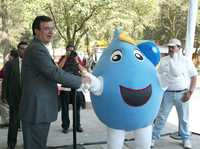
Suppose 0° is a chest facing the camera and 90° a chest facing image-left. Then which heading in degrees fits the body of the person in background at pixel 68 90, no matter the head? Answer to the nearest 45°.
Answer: approximately 0°

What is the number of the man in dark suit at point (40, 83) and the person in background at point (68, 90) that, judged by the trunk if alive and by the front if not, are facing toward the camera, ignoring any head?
1

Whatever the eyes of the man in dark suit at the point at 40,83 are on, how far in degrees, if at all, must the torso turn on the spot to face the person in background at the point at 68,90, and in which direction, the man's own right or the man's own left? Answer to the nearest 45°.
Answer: approximately 90° to the man's own left

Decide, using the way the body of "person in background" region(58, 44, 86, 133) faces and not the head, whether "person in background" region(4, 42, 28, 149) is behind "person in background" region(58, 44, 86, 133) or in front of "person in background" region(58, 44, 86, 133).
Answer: in front

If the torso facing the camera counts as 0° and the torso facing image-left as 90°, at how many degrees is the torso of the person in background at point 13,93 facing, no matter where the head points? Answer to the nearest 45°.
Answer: approximately 315°

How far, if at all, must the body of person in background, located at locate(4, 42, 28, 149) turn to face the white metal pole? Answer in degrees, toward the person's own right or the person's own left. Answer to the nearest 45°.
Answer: approximately 45° to the person's own left

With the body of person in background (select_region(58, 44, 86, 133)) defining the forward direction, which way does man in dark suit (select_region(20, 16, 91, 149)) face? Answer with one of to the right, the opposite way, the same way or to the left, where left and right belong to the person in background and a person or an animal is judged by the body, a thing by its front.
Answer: to the left

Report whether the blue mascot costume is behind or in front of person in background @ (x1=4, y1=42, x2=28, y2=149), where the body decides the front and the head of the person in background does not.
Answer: in front

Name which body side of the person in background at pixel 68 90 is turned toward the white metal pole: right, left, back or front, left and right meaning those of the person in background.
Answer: left

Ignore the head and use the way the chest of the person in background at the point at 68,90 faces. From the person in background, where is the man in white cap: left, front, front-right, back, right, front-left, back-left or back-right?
front-left

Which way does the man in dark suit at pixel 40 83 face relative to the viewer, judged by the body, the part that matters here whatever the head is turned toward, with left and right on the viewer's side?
facing to the right of the viewer
